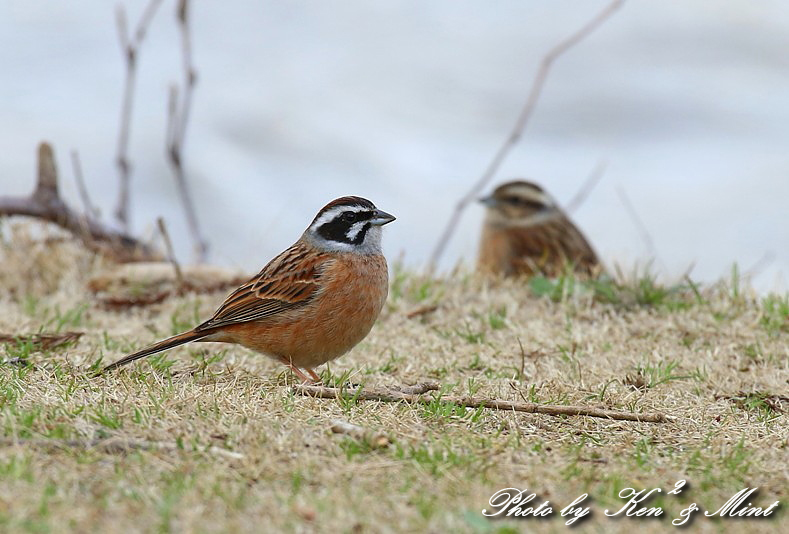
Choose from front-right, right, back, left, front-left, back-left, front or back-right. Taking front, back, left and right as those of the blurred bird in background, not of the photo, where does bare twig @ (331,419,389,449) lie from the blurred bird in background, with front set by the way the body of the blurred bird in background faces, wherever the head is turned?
left

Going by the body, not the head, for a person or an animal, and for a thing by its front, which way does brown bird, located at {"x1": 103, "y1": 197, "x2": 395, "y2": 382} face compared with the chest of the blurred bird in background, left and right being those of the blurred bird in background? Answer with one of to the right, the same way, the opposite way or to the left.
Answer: the opposite way

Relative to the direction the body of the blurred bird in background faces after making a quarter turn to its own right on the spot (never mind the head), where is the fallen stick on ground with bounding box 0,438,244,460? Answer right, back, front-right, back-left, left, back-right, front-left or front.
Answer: back

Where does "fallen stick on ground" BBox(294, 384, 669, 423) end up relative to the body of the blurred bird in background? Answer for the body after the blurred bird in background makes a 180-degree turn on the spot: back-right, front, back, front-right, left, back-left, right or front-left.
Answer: right

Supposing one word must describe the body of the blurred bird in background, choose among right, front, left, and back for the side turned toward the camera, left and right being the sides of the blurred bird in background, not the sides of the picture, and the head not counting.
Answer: left

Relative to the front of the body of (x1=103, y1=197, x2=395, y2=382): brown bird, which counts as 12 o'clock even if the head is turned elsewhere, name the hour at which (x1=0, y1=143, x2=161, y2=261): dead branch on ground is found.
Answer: The dead branch on ground is roughly at 8 o'clock from the brown bird.

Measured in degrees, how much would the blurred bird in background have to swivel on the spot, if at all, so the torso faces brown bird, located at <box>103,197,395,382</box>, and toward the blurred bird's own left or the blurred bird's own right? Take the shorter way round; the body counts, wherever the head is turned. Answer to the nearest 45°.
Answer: approximately 90° to the blurred bird's own left

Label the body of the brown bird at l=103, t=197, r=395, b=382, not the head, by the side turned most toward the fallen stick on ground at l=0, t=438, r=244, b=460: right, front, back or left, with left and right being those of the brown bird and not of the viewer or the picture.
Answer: right

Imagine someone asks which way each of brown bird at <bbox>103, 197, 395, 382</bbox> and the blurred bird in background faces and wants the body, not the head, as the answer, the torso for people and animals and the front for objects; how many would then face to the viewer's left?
1

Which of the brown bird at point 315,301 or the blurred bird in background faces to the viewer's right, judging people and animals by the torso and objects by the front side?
the brown bird

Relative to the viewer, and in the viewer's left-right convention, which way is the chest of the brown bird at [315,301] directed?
facing to the right of the viewer

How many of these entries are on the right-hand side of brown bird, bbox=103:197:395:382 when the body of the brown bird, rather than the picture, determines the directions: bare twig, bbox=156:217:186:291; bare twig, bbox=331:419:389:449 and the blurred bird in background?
1

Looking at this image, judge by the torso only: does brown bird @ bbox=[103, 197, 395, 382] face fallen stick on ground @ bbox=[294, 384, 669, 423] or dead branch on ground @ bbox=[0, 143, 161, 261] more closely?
the fallen stick on ground

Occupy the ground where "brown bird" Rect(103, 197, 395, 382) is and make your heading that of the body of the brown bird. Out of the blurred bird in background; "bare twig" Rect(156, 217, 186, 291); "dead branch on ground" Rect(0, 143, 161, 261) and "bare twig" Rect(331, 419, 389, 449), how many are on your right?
1
